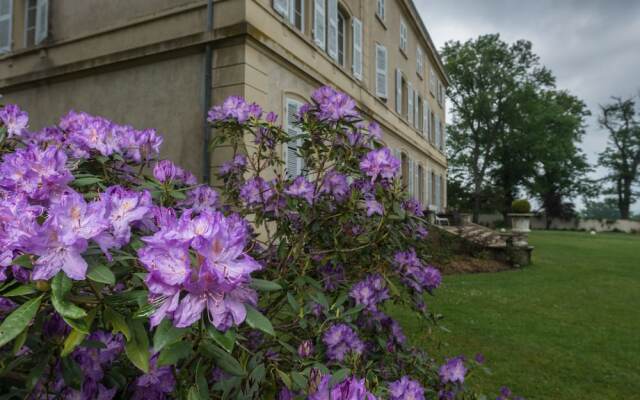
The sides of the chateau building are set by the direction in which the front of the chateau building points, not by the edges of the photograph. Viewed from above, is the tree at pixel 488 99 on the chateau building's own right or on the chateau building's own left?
on the chateau building's own left

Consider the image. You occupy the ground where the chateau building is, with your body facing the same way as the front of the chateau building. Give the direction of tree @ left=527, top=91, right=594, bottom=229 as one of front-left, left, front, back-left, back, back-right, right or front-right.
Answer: left

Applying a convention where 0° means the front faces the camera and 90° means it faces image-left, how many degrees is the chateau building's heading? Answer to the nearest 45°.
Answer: approximately 315°

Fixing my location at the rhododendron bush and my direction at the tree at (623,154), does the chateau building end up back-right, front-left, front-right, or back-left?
front-left

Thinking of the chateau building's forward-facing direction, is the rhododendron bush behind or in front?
in front

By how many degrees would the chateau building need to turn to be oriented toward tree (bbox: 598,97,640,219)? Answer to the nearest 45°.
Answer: approximately 90° to its left

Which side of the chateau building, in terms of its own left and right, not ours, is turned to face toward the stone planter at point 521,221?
front

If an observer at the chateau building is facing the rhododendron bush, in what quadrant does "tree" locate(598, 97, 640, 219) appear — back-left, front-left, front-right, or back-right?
back-left

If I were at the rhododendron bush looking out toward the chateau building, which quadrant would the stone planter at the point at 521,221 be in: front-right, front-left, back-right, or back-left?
front-right
